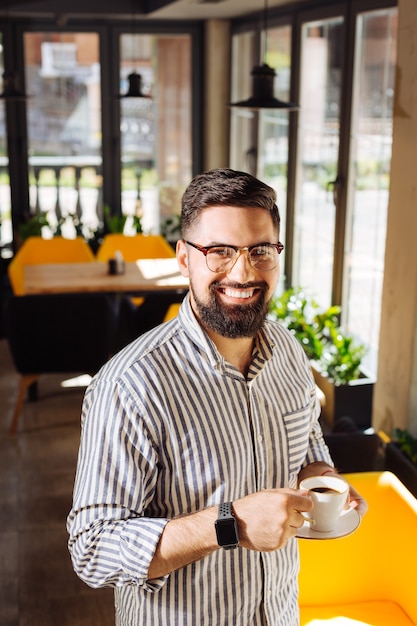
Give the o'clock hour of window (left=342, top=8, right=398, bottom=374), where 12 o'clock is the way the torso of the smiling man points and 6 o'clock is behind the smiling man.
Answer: The window is roughly at 8 o'clock from the smiling man.

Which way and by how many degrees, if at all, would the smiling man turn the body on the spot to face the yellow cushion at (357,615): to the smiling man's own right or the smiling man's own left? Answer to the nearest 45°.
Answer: approximately 90° to the smiling man's own left

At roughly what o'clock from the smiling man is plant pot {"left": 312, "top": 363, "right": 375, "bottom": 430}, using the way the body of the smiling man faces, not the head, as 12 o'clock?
The plant pot is roughly at 8 o'clock from the smiling man.

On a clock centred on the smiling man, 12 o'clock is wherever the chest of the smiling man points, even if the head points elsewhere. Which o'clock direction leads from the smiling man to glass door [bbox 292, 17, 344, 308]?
The glass door is roughly at 8 o'clock from the smiling man.

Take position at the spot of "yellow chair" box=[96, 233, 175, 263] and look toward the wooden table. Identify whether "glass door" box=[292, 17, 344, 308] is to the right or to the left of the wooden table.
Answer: left

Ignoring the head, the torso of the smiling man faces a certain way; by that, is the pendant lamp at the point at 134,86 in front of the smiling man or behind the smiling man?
behind

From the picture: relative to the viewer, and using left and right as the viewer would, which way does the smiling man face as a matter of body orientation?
facing the viewer and to the right of the viewer

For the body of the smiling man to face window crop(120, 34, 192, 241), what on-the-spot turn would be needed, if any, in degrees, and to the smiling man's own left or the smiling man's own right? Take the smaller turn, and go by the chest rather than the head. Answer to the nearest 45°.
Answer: approximately 135° to the smiling man's own left
